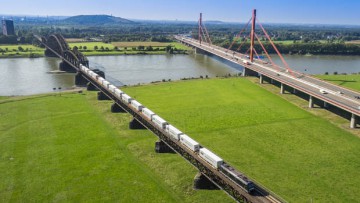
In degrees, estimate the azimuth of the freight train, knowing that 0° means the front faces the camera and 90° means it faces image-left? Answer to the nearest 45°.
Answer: approximately 315°
